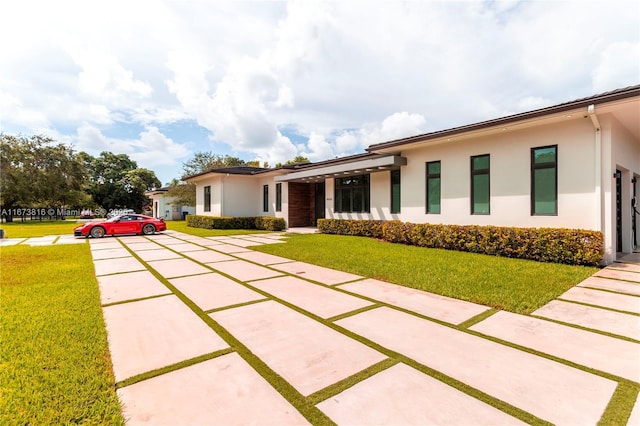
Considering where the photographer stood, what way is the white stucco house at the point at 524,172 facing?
facing the viewer and to the left of the viewer

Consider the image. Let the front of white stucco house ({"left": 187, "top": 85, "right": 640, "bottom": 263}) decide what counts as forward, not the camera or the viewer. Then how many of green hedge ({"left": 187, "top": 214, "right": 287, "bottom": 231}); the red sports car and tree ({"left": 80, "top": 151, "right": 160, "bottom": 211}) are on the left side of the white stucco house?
0

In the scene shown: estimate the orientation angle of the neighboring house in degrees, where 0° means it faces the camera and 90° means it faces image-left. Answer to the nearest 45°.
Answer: approximately 45°

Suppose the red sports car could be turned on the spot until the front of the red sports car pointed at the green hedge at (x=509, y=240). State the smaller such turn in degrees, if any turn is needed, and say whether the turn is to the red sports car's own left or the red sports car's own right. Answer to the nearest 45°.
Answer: approximately 135° to the red sports car's own left

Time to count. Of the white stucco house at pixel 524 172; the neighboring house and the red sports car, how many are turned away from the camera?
0

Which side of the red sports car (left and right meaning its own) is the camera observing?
left

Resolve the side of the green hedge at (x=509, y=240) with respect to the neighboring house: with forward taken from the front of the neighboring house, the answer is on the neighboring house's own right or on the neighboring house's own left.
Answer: on the neighboring house's own left

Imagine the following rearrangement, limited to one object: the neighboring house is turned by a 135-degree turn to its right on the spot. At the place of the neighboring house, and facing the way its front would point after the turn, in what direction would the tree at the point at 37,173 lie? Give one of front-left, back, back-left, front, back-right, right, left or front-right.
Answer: left

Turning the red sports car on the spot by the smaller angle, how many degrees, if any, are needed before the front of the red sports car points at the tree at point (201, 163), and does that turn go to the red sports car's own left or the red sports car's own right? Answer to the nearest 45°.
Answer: approximately 135° to the red sports car's own right

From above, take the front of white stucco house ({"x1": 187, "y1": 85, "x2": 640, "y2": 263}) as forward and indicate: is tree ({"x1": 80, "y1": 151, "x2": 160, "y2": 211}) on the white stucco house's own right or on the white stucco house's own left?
on the white stucco house's own right

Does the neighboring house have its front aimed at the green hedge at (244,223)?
no

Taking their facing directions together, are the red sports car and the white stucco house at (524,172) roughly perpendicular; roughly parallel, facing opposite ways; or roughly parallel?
roughly parallel

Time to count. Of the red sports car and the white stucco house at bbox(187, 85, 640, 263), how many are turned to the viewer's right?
0

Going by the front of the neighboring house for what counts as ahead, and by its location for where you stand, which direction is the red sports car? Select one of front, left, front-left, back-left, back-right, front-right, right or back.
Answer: front-left

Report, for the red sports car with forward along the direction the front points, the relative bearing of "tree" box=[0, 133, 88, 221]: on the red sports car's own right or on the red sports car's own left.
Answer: on the red sports car's own right

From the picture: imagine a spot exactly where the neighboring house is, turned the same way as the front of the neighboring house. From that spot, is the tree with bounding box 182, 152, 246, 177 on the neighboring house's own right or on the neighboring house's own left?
on the neighboring house's own left

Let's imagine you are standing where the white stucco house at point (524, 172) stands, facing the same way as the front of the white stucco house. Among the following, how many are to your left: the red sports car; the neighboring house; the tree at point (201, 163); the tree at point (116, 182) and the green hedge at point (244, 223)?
0

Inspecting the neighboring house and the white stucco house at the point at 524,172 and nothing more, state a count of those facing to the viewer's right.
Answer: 0

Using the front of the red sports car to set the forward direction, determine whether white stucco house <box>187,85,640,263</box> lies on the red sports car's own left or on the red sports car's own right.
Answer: on the red sports car's own left
